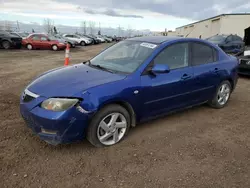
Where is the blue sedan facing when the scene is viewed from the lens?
facing the viewer and to the left of the viewer

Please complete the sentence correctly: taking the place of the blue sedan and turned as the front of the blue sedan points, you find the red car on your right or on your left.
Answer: on your right
